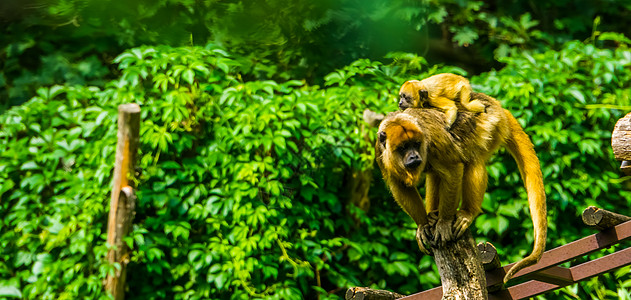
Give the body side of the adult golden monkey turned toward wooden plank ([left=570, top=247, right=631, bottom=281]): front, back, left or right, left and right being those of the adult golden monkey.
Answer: back

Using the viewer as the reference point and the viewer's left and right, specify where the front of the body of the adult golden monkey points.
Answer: facing the viewer and to the left of the viewer

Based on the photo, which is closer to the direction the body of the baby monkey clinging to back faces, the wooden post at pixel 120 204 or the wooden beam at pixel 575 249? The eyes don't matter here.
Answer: the wooden post

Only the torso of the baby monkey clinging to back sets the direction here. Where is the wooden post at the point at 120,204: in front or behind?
in front

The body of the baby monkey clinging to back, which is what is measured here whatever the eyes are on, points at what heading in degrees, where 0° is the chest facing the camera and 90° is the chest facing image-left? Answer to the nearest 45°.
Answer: approximately 90°

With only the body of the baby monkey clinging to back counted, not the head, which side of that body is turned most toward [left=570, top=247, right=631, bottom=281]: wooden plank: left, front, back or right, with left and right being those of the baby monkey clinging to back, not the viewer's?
back

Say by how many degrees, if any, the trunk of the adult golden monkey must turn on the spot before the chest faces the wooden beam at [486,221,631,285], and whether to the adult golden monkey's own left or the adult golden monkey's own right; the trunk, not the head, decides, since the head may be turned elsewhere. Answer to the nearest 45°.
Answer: approximately 180°
